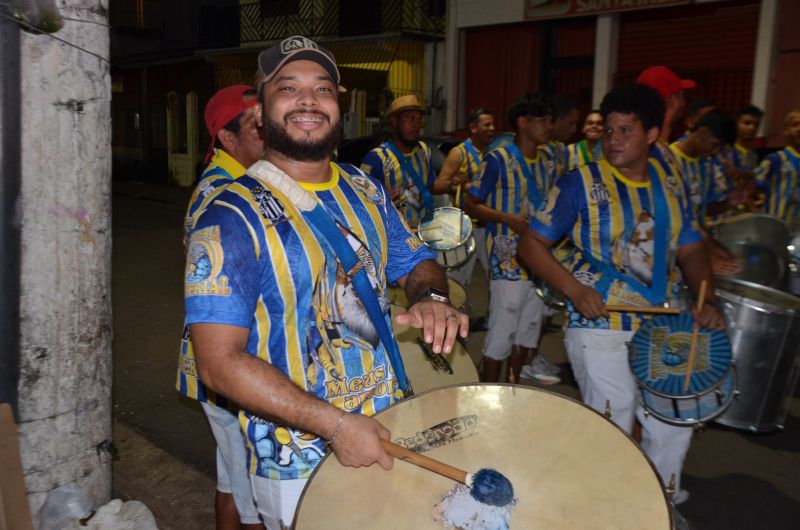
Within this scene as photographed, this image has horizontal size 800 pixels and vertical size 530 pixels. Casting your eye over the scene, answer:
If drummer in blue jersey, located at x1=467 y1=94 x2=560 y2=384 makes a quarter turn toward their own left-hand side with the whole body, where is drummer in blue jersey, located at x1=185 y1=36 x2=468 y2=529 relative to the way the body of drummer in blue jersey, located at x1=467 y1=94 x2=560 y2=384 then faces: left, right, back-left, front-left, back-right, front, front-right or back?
back-right

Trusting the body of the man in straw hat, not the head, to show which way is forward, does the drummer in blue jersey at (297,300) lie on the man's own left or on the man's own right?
on the man's own right

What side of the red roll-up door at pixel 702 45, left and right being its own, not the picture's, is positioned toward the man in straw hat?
front

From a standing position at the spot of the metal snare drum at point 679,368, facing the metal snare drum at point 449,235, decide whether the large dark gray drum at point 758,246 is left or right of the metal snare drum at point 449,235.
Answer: right

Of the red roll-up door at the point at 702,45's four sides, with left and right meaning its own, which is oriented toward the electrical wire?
front

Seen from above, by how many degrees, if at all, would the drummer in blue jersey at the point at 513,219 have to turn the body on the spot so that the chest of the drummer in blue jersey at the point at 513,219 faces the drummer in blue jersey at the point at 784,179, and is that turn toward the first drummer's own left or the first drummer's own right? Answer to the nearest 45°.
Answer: approximately 90° to the first drummer's own left

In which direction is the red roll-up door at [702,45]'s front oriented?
toward the camera

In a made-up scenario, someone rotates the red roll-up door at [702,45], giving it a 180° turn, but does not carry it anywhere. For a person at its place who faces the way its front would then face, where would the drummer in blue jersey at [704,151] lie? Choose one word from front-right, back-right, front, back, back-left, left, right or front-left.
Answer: back
